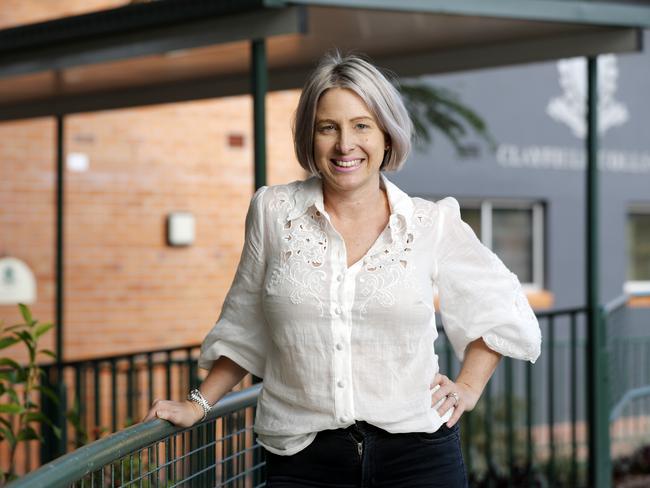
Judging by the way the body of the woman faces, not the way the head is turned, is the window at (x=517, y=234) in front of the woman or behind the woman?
behind

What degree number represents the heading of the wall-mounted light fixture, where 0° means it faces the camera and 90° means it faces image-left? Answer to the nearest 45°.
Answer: approximately 0°

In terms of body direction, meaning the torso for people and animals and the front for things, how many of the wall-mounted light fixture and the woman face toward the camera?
2

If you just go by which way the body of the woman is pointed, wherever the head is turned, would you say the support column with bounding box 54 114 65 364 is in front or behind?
behind

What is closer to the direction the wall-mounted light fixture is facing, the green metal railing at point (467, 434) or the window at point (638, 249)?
the green metal railing

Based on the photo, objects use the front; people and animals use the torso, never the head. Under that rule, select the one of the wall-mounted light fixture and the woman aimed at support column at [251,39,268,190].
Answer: the wall-mounted light fixture

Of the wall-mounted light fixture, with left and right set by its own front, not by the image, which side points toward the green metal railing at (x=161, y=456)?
front
